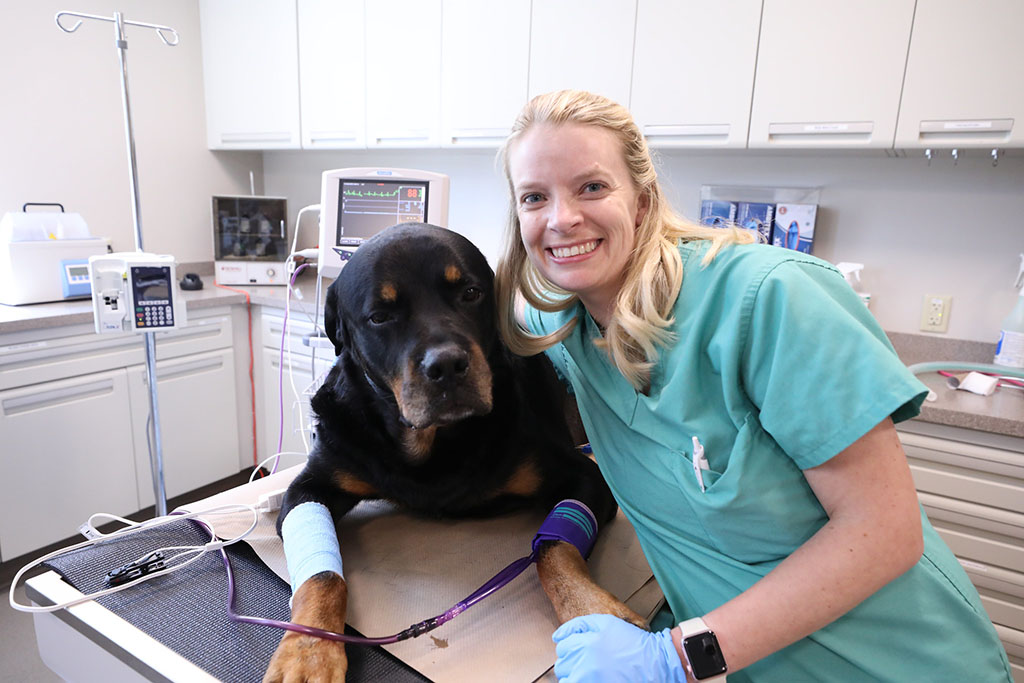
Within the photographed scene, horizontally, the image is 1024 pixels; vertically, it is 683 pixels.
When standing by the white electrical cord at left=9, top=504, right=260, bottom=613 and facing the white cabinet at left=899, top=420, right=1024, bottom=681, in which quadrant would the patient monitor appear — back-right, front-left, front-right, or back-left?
front-left

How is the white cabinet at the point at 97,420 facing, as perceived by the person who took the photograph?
facing the viewer and to the right of the viewer

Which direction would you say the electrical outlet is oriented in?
toward the camera

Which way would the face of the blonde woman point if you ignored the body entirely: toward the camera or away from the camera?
toward the camera

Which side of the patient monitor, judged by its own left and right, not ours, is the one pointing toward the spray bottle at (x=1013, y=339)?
left

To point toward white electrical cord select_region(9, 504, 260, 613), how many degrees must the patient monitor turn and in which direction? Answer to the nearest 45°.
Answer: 0° — it already faces it

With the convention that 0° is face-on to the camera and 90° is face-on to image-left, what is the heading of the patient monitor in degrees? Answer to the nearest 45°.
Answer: approximately 0°

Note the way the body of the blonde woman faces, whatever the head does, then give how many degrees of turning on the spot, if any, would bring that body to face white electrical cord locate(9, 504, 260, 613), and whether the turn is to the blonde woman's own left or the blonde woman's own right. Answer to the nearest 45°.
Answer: approximately 45° to the blonde woman's own right

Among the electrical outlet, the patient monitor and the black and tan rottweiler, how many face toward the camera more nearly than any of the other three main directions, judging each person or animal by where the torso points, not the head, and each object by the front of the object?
3

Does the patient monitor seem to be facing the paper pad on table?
yes

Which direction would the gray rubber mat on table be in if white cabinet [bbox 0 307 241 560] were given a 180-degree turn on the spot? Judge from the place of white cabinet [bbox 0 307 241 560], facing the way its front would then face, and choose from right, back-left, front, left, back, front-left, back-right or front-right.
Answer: back-left

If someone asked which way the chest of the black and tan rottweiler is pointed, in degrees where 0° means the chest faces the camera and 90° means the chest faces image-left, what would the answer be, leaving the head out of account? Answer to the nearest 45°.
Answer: approximately 0°

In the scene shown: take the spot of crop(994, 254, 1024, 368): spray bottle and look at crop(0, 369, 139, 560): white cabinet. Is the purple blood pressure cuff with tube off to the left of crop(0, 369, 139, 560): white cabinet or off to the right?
left

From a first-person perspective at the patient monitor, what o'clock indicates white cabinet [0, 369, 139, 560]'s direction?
The white cabinet is roughly at 4 o'clock from the patient monitor.
